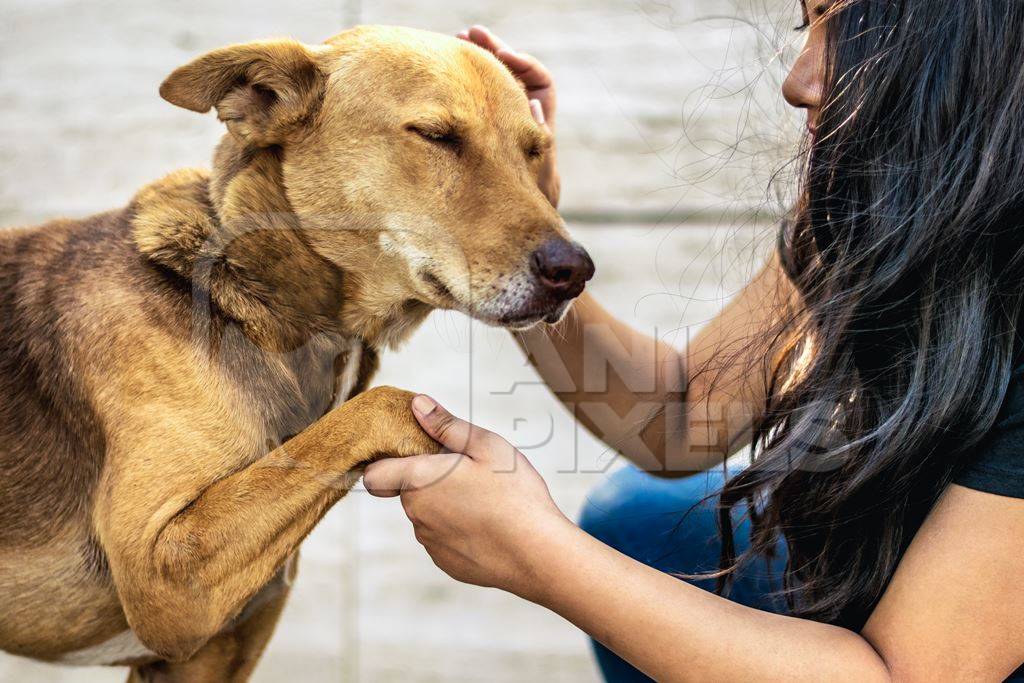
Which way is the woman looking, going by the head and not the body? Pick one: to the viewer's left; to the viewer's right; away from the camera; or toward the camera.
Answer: to the viewer's left

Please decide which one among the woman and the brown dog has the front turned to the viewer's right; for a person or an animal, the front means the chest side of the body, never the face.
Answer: the brown dog

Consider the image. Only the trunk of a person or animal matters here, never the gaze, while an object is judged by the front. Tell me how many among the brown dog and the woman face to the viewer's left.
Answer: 1

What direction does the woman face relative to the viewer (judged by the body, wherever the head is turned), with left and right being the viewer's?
facing to the left of the viewer

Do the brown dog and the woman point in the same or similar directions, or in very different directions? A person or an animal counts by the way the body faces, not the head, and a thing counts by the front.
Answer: very different directions

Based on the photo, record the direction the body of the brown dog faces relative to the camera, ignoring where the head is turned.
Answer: to the viewer's right

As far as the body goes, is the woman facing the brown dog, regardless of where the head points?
yes
